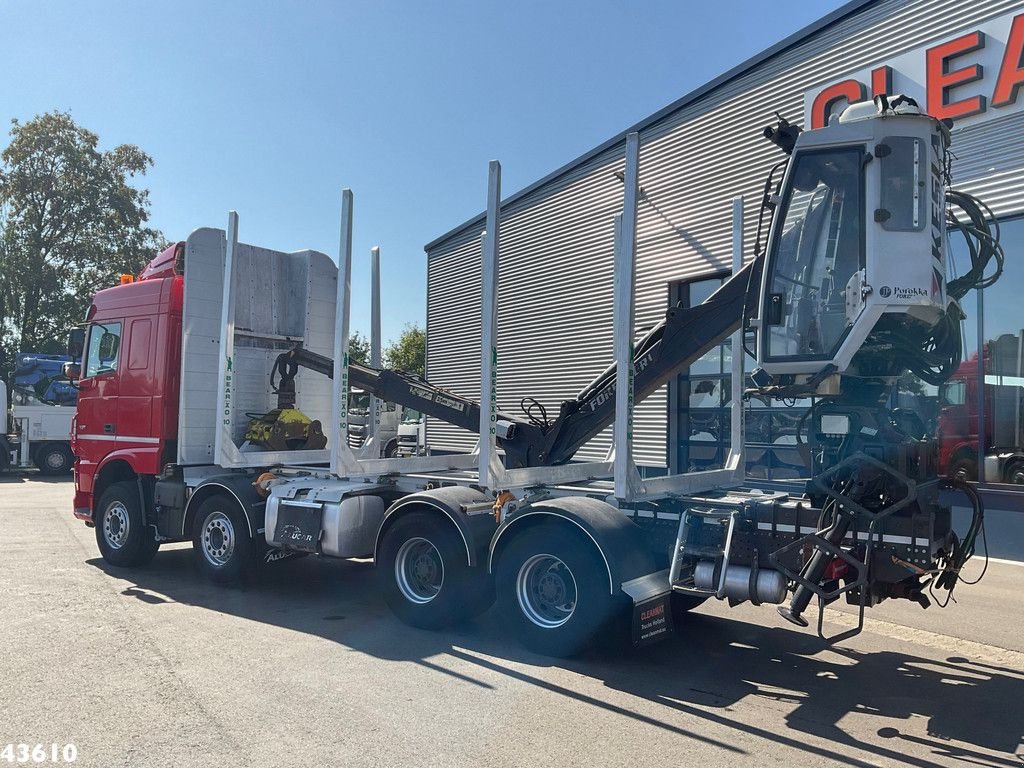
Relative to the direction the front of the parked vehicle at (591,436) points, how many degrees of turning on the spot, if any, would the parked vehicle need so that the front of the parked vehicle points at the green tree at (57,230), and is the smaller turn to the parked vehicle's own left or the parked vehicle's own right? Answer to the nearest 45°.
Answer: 0° — it already faces it

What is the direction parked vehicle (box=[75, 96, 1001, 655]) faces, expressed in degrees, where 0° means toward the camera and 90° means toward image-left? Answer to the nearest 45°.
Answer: approximately 135°

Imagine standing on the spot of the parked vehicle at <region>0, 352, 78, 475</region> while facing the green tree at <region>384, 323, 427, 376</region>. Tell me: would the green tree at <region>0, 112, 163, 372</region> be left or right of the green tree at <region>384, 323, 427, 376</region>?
left
